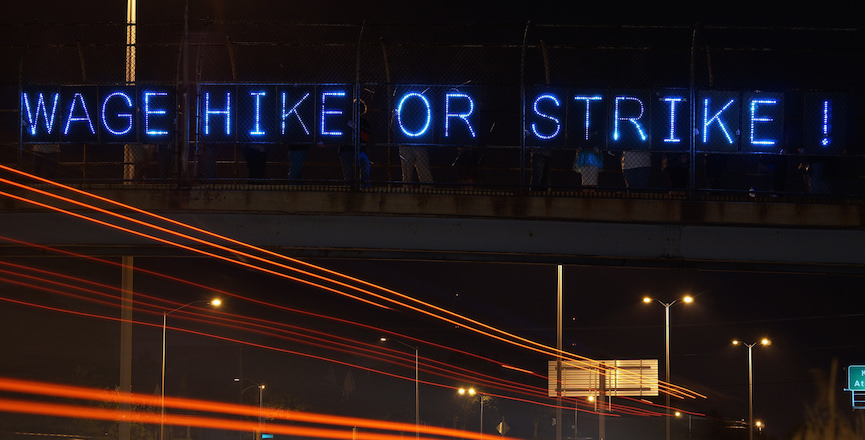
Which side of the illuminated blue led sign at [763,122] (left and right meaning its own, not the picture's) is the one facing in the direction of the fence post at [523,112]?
right

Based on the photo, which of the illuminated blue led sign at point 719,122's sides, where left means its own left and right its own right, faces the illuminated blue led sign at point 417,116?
right

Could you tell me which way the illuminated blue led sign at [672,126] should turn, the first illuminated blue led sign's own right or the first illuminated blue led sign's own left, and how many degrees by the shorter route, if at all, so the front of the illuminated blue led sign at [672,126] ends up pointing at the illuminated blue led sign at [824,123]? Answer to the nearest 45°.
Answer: approximately 90° to the first illuminated blue led sign's own left

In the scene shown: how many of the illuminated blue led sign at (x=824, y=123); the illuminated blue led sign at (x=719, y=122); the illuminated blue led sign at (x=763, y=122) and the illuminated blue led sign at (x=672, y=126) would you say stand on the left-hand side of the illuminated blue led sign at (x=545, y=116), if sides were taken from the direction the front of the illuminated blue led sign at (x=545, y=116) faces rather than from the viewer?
4

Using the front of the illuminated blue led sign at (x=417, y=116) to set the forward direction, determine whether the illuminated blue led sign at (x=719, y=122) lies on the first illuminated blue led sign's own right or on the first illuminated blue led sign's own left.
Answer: on the first illuminated blue led sign's own left
